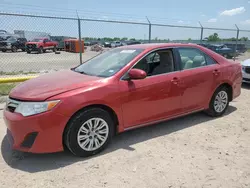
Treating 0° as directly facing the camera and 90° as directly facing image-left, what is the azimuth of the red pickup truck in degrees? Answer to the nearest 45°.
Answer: approximately 45°

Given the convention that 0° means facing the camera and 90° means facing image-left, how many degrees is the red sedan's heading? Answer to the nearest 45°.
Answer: approximately 45°

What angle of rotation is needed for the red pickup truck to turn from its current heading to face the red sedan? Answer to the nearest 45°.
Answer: approximately 45° to its left

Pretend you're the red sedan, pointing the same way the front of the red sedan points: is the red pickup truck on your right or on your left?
on your right
